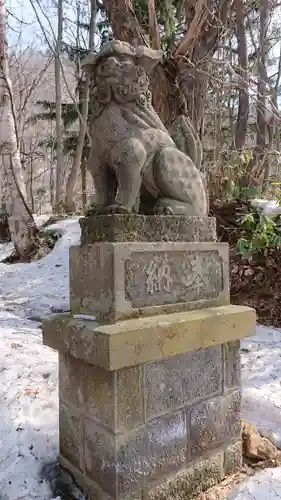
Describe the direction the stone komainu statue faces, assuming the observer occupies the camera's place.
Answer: facing the viewer and to the left of the viewer

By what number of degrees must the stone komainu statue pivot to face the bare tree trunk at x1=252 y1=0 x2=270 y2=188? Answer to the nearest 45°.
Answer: approximately 135° to its right
